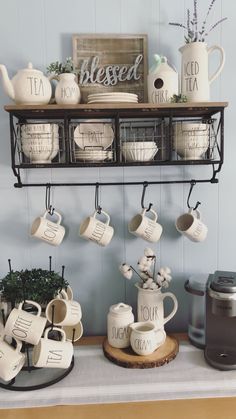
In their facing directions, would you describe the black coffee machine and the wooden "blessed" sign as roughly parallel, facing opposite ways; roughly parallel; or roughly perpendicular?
roughly parallel

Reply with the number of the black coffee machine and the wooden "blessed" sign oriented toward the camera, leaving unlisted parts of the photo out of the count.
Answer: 2

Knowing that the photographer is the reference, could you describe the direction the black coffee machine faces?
facing the viewer

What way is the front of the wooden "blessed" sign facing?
toward the camera
